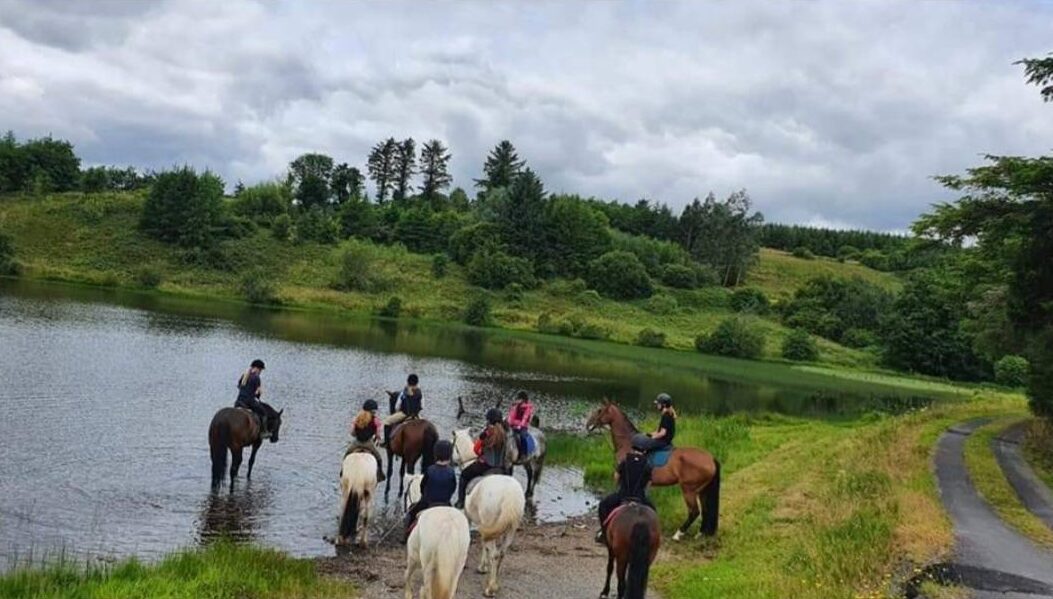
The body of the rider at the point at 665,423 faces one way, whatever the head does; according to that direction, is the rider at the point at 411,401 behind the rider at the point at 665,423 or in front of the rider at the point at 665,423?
in front

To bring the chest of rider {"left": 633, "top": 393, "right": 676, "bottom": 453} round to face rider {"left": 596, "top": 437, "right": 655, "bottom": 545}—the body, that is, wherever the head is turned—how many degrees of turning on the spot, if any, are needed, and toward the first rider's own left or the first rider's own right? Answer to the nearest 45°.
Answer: approximately 90° to the first rider's own left

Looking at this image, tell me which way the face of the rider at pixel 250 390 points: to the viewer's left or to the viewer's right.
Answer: to the viewer's right

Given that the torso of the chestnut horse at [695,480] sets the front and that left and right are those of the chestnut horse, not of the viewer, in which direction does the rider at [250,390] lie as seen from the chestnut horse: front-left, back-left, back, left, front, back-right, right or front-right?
front

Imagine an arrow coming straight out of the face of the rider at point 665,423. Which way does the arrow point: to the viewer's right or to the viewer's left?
to the viewer's left

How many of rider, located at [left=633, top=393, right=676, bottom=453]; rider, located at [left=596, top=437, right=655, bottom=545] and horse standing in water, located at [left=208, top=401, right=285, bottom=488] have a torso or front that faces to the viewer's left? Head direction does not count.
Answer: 1

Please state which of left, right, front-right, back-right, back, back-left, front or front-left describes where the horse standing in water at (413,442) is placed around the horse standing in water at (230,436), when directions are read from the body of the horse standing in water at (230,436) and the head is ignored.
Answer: front-right

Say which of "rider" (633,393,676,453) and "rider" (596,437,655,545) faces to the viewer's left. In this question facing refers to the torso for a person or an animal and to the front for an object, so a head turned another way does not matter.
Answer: "rider" (633,393,676,453)

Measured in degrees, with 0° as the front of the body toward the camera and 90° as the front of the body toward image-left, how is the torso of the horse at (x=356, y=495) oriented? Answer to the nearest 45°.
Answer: approximately 180°

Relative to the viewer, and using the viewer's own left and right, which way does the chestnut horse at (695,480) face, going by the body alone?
facing to the left of the viewer

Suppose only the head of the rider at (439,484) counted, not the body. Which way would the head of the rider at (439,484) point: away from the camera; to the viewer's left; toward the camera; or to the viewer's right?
away from the camera

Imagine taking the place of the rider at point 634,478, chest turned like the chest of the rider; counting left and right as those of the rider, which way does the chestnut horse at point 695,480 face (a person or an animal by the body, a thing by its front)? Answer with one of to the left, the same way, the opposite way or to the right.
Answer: to the left

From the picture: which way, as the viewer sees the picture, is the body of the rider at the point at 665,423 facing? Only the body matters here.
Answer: to the viewer's left

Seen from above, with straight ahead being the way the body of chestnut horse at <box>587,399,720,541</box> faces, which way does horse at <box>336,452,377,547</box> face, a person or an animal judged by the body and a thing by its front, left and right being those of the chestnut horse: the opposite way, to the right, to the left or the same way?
to the right

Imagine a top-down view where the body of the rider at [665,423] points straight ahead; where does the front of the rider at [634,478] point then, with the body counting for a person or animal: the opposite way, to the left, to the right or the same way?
to the right
